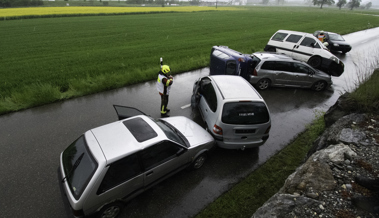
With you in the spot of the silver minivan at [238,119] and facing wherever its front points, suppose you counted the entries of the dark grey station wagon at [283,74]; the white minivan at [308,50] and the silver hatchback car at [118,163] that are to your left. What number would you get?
1

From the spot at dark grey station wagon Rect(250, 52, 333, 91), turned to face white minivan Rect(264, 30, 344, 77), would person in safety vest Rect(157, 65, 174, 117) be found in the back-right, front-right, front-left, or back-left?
back-left

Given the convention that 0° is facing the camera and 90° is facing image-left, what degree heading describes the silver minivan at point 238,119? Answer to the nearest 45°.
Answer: approximately 135°

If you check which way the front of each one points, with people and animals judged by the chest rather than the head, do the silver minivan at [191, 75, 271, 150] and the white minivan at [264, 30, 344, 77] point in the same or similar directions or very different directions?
very different directions

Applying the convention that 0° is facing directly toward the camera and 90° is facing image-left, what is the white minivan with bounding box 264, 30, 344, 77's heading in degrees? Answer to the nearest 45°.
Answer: approximately 315°

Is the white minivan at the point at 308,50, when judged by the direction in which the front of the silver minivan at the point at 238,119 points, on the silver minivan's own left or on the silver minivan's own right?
on the silver minivan's own right

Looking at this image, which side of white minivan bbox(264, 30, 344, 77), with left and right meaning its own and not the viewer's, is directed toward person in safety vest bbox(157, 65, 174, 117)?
right

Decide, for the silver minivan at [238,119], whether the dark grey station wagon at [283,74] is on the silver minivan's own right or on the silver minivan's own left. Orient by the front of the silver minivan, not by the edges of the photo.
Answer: on the silver minivan's own right

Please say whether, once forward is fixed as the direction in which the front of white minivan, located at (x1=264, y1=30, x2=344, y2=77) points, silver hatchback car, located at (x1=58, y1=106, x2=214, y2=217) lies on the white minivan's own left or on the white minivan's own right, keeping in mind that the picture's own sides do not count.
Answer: on the white minivan's own right
